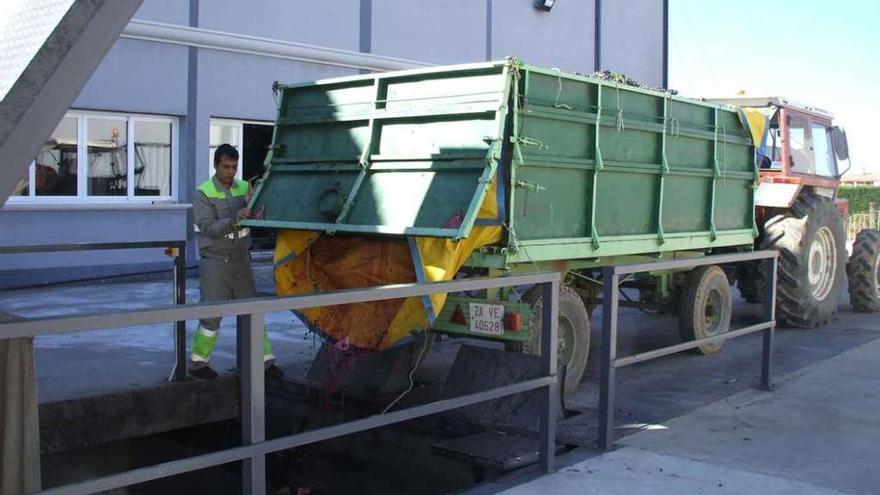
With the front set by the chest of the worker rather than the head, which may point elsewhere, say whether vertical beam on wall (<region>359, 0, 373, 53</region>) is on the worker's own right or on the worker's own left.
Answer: on the worker's own left

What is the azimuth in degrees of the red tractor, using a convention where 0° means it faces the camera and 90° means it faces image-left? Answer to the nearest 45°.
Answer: approximately 225°

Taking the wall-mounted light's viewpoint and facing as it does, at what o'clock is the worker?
The worker is roughly at 2 o'clock from the wall-mounted light.

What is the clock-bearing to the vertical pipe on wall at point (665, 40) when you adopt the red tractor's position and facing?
The vertical pipe on wall is roughly at 10 o'clock from the red tractor.

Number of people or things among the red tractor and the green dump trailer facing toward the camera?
0

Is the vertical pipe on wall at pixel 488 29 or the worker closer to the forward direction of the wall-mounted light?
the worker

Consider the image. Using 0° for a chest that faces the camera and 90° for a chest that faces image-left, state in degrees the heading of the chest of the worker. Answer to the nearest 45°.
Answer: approximately 315°

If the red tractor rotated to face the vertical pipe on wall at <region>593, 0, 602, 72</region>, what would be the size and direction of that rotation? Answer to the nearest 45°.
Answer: approximately 90° to its left

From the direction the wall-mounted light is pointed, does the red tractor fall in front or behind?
in front

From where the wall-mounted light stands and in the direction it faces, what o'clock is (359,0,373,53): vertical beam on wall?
The vertical beam on wall is roughly at 3 o'clock from the wall-mounted light.

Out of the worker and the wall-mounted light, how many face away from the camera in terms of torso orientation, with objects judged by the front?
0

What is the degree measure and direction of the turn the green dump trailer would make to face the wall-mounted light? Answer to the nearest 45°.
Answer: approximately 45° to its left

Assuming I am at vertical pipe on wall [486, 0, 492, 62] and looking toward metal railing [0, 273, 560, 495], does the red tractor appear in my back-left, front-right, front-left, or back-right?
front-left

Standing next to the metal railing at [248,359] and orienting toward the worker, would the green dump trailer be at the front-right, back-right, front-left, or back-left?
front-right

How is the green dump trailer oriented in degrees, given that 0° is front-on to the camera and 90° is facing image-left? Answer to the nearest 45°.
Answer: approximately 225°

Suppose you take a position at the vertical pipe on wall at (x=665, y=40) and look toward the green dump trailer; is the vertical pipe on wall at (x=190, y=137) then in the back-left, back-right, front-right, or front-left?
front-right

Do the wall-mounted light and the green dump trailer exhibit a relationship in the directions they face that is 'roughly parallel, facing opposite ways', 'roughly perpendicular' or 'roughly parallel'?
roughly perpendicular

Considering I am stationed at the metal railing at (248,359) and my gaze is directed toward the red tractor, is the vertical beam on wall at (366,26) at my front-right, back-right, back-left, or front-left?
front-left
